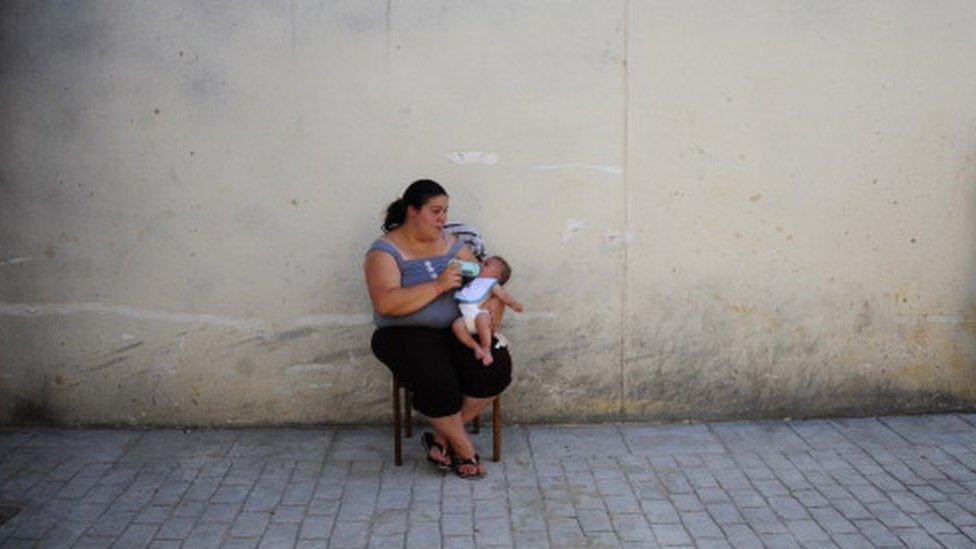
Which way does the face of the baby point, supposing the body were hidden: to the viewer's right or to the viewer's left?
to the viewer's left

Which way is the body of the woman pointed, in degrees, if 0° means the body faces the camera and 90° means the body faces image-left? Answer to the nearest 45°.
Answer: approximately 315°
